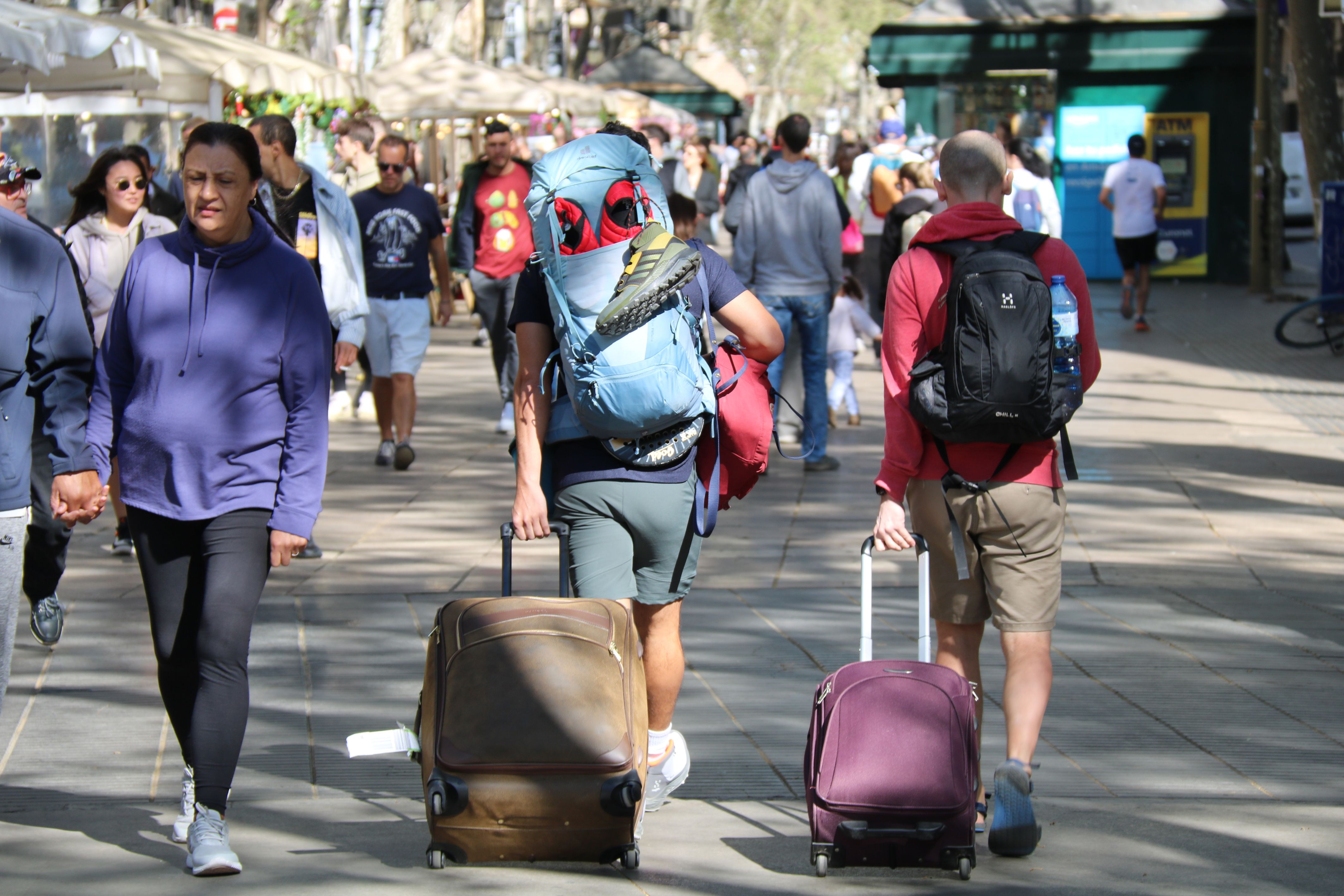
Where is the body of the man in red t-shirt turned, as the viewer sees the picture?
toward the camera

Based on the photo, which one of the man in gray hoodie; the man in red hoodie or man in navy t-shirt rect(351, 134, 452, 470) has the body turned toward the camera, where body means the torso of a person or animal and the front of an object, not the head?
the man in navy t-shirt

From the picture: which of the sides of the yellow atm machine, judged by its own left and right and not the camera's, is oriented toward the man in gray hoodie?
front

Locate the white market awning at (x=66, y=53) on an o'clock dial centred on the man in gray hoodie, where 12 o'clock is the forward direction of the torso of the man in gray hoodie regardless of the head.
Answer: The white market awning is roughly at 9 o'clock from the man in gray hoodie.

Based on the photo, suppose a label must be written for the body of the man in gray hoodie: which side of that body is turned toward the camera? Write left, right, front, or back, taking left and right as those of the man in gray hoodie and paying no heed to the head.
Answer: back

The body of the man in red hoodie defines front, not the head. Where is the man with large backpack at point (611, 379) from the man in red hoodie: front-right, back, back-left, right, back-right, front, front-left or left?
left

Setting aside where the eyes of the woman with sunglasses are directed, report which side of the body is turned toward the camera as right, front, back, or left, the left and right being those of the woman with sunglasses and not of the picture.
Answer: front

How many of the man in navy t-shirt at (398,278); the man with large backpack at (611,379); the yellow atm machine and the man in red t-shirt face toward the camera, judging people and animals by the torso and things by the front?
3

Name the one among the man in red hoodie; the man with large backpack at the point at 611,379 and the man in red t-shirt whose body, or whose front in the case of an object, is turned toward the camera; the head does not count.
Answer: the man in red t-shirt

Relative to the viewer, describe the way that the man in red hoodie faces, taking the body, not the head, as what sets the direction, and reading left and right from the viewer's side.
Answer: facing away from the viewer

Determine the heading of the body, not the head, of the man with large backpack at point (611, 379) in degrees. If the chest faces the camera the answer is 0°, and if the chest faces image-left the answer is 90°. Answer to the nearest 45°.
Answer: approximately 180°

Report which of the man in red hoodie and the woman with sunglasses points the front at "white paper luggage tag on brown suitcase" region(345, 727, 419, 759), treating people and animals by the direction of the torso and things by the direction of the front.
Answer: the woman with sunglasses

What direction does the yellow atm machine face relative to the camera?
toward the camera

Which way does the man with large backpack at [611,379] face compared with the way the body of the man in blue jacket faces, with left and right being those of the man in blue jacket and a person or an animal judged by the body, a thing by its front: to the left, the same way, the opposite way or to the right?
the opposite way

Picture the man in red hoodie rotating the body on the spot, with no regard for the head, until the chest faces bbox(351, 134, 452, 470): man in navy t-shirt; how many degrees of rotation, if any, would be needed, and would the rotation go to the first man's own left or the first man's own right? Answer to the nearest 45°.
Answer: approximately 45° to the first man's own left

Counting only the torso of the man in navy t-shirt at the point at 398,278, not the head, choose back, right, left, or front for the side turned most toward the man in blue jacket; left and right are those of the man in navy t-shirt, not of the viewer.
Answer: front

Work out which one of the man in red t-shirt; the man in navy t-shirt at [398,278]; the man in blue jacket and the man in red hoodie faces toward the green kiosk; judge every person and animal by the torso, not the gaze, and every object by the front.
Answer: the man in red hoodie

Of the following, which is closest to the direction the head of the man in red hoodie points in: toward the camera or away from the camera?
away from the camera

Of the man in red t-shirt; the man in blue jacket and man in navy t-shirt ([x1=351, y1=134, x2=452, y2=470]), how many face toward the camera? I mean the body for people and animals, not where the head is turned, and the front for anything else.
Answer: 3

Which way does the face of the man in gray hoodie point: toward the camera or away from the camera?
away from the camera
